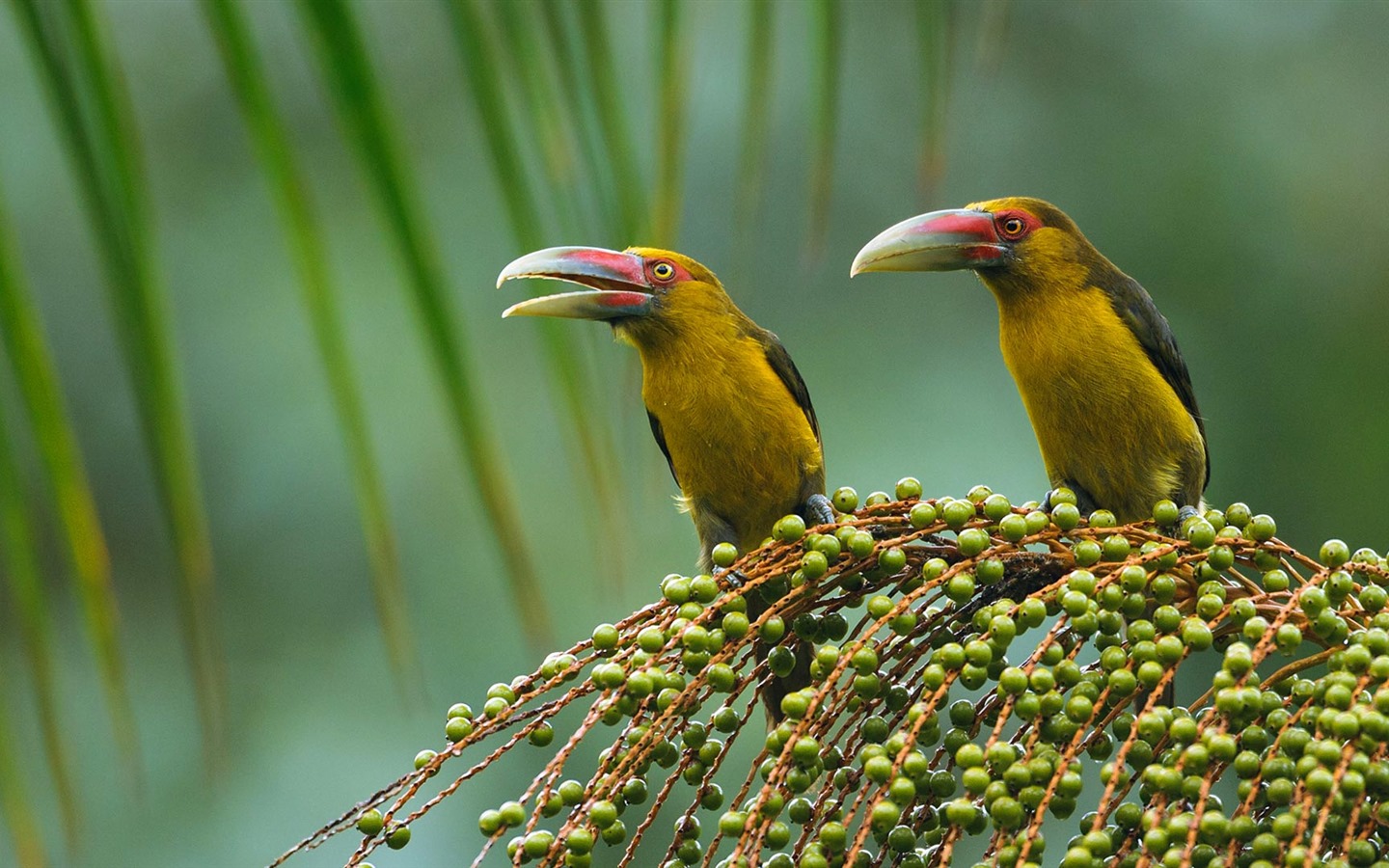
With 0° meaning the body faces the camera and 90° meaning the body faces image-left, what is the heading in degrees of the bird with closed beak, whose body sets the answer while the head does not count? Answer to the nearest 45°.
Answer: approximately 45°

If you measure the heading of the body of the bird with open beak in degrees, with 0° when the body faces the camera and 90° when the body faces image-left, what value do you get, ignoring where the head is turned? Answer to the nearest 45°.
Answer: approximately 45°

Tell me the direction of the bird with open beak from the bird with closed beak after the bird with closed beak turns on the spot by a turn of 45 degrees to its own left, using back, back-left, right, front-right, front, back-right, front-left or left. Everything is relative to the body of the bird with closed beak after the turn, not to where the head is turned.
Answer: right
